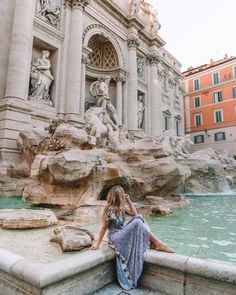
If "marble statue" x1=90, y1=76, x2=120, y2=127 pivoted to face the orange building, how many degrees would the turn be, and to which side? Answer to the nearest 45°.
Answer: approximately 90° to its left

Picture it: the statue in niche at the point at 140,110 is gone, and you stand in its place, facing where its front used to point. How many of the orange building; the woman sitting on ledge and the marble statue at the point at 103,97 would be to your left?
1

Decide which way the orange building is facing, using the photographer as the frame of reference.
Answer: facing the viewer and to the left of the viewer

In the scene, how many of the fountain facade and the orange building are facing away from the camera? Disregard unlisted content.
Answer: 0

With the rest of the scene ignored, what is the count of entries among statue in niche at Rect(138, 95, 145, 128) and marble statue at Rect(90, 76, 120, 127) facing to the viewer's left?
0

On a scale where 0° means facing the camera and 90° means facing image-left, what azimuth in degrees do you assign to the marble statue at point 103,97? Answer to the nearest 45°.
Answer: approximately 315°

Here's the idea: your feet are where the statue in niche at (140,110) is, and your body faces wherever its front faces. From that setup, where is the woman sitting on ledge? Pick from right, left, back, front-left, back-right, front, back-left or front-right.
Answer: front-right

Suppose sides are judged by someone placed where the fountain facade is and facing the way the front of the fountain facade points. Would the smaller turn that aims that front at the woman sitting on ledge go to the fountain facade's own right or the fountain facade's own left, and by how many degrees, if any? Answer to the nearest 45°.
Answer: approximately 45° to the fountain facade's own right

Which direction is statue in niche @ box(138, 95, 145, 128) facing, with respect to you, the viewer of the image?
facing the viewer and to the right of the viewer

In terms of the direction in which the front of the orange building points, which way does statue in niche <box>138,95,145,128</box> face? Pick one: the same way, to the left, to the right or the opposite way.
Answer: to the left
